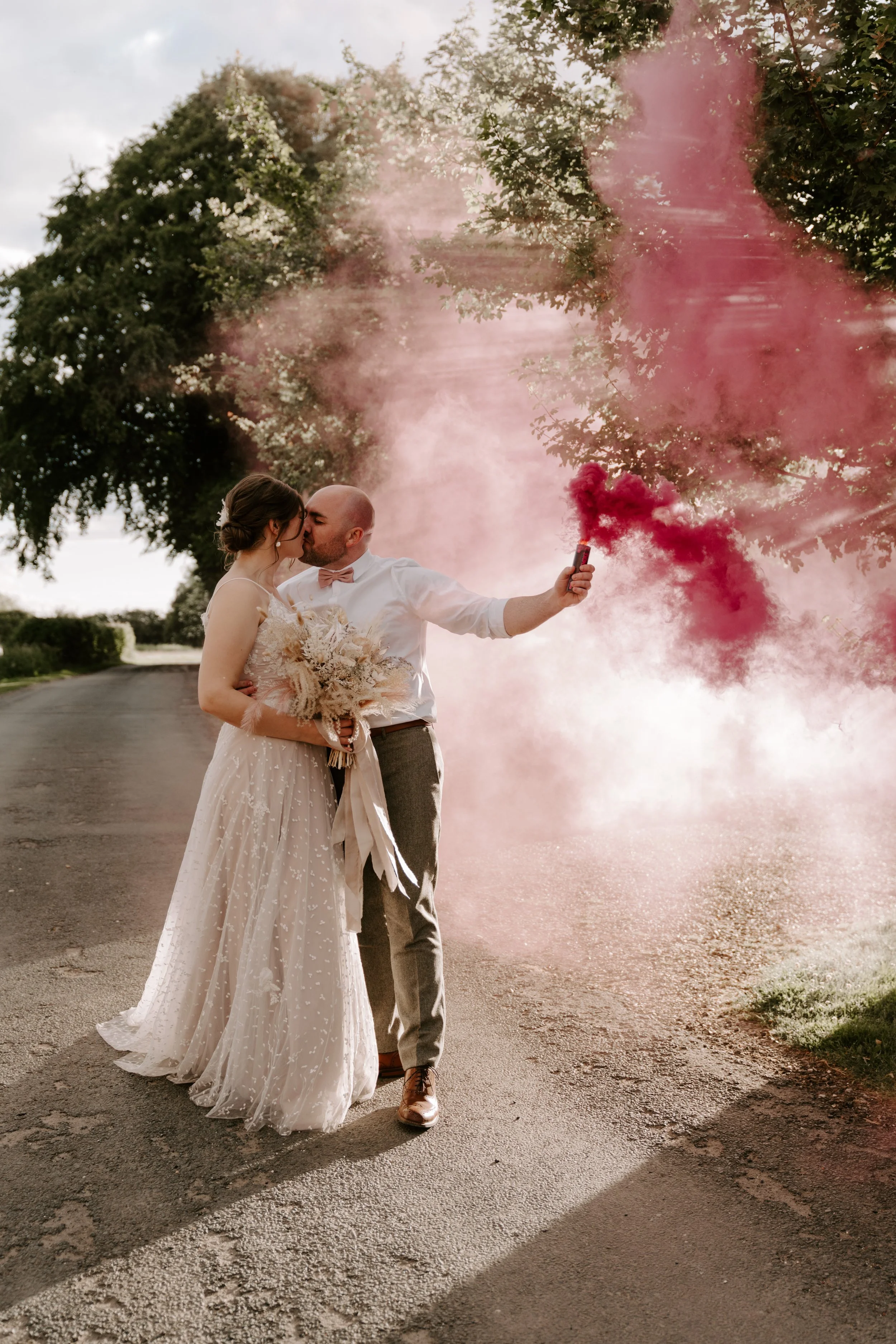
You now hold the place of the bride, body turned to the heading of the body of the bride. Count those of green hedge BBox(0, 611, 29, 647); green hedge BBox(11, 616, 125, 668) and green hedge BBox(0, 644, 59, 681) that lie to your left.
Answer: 3

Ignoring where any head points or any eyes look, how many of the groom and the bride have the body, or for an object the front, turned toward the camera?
1

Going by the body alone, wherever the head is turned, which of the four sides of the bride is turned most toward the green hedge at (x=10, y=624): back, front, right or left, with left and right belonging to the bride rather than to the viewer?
left

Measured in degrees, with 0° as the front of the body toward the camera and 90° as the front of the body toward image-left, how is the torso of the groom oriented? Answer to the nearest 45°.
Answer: approximately 0°

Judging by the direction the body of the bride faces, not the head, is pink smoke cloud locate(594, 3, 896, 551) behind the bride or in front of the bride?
in front

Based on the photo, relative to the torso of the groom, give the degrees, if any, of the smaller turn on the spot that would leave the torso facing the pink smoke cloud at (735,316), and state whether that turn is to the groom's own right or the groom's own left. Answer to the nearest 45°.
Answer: approximately 135° to the groom's own left

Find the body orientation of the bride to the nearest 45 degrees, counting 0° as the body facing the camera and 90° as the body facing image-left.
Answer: approximately 270°
